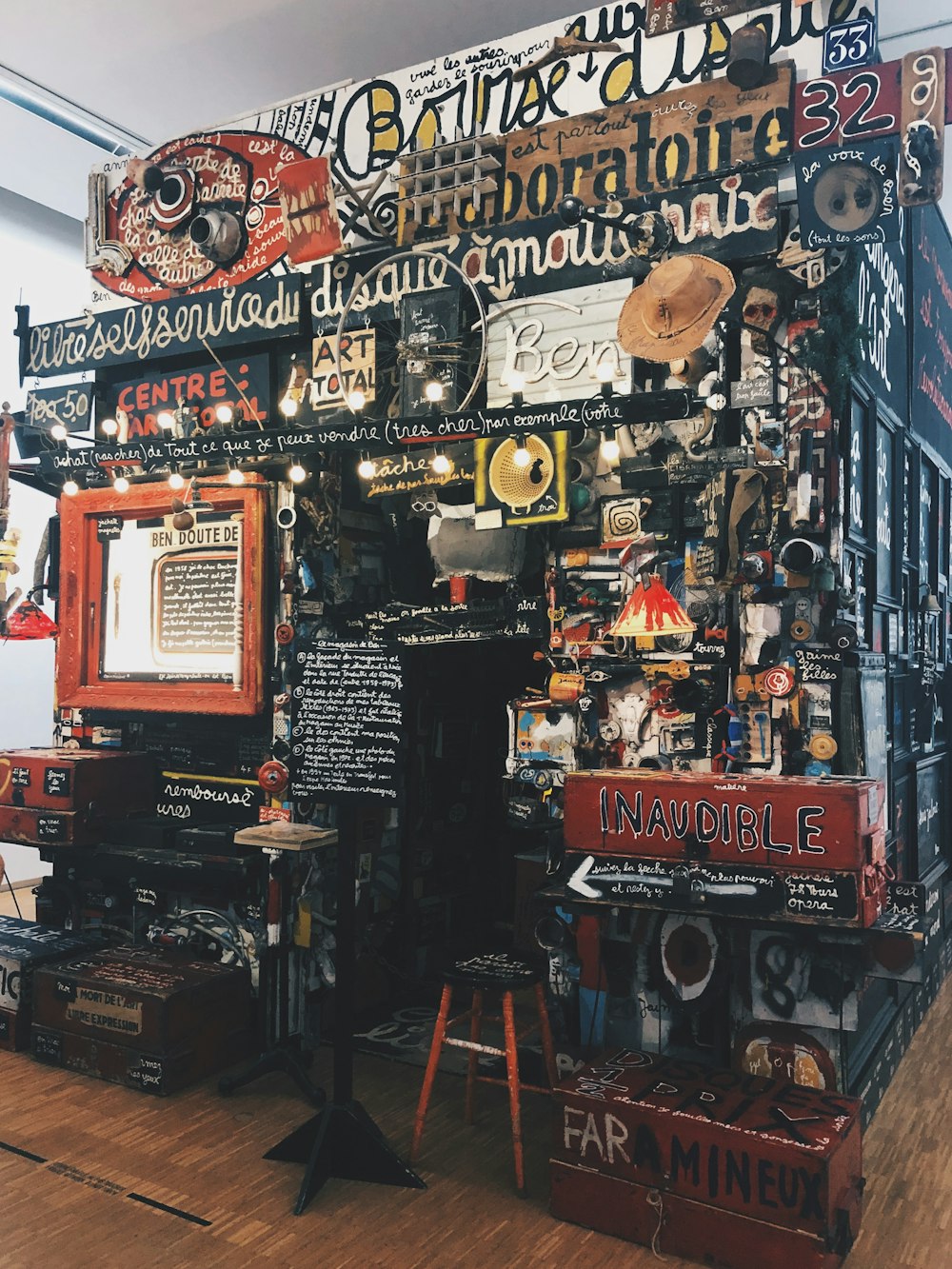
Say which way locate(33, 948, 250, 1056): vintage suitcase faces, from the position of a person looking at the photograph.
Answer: facing the viewer and to the left of the viewer

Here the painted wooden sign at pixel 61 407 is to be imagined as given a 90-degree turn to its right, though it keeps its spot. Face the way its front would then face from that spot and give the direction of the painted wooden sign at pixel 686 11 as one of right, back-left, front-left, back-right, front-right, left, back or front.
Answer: back

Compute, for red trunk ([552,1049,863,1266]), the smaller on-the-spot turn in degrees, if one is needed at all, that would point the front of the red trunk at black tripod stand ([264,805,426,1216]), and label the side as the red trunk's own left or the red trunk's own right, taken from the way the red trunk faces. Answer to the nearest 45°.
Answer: approximately 45° to the red trunk's own right

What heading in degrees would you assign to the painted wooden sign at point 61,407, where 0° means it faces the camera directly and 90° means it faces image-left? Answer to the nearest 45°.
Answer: approximately 45°

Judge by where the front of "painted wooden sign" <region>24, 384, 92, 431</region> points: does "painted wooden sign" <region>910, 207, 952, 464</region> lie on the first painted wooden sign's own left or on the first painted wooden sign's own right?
on the first painted wooden sign's own left

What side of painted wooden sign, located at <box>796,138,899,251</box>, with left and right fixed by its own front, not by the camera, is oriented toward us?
front

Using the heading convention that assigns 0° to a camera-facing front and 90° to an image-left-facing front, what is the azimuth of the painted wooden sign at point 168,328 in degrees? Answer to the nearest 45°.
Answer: approximately 45°

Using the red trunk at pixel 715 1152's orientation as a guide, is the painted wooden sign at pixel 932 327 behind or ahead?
behind

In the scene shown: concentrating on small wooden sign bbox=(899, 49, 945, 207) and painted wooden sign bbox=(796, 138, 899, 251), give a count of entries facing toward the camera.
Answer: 2

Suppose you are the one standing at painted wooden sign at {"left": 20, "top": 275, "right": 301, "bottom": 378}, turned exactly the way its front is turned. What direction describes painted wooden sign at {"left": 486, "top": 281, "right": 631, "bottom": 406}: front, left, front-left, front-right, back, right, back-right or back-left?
left

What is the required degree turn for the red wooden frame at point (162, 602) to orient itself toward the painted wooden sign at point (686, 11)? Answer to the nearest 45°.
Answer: approximately 90° to its left

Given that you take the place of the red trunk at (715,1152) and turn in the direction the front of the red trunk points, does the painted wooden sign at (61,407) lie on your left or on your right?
on your right
